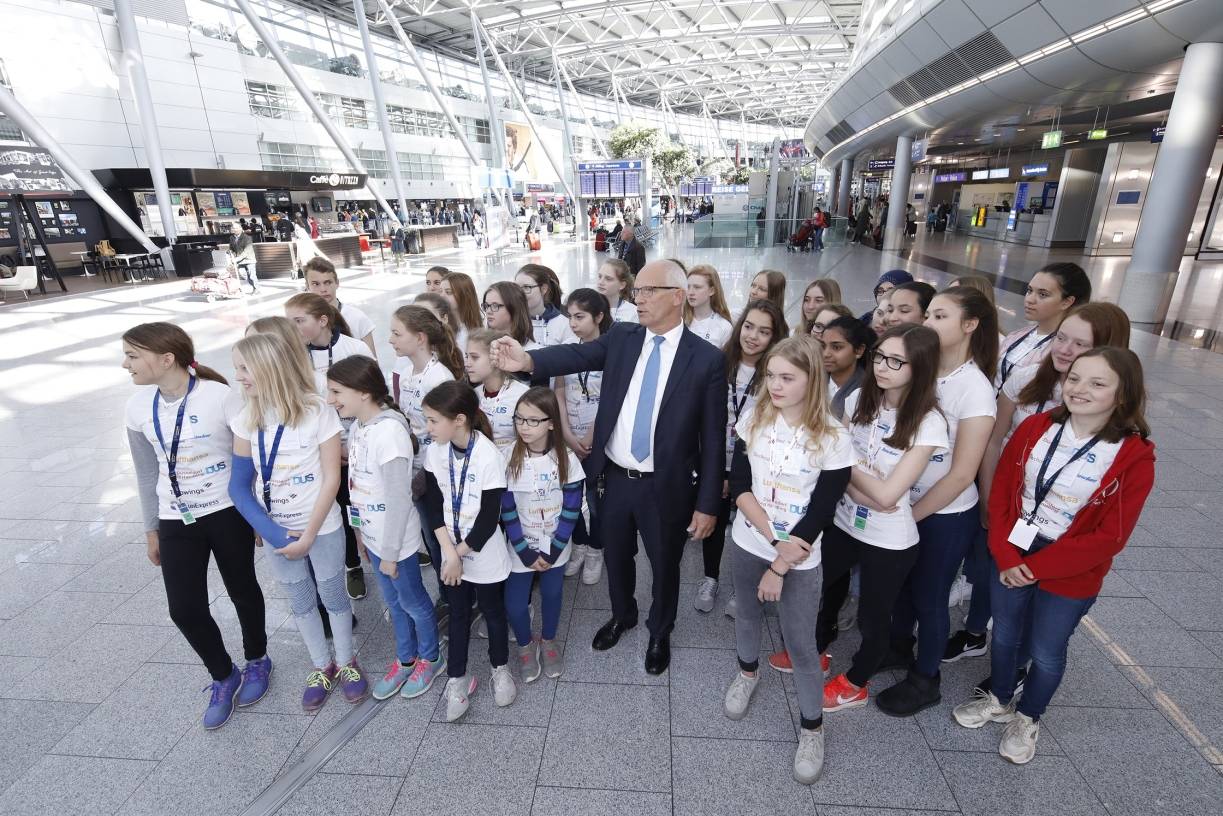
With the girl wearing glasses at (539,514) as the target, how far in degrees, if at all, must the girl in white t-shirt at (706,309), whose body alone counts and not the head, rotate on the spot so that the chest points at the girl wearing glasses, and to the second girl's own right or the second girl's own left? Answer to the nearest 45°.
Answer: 0° — they already face them

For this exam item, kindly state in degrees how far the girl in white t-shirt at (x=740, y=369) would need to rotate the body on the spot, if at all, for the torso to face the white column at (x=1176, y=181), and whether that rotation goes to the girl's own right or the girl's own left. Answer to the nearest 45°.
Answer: approximately 180°

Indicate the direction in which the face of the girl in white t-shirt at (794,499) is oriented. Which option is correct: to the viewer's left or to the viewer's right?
to the viewer's left

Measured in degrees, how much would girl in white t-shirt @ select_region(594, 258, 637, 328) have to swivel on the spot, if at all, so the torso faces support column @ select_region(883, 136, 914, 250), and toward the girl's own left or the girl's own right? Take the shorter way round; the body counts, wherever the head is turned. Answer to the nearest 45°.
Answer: approximately 180°

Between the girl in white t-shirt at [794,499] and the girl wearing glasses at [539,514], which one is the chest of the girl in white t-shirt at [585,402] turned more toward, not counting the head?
the girl wearing glasses

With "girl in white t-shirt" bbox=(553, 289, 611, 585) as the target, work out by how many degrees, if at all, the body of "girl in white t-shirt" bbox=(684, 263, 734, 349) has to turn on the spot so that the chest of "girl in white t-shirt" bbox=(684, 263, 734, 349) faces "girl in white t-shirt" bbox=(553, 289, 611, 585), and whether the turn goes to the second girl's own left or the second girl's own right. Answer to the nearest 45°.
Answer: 0° — they already face them

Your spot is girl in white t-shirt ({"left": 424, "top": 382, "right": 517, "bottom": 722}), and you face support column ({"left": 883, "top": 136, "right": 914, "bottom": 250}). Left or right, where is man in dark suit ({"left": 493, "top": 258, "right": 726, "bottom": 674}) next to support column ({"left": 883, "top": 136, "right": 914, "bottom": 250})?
right

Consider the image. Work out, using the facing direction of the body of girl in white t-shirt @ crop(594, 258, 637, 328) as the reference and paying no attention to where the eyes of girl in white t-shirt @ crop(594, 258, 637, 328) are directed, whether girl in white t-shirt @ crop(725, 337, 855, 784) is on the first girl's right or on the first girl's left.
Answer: on the first girl's left

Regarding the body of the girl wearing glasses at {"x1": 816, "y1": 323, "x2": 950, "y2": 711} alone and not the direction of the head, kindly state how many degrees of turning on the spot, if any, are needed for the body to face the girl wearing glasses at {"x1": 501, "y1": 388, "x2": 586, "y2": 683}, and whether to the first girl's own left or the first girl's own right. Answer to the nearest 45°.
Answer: approximately 45° to the first girl's own right
